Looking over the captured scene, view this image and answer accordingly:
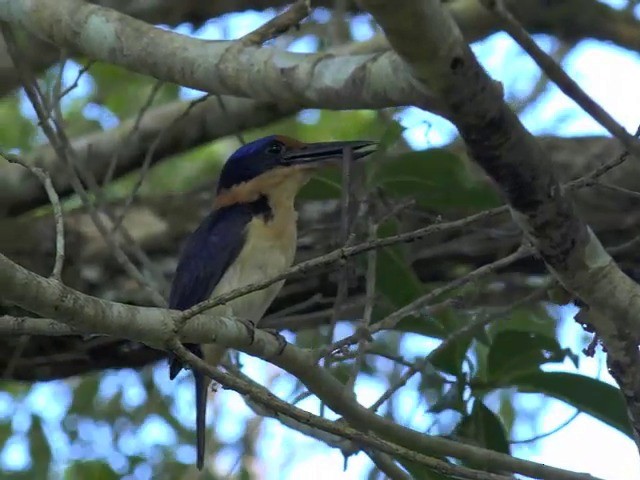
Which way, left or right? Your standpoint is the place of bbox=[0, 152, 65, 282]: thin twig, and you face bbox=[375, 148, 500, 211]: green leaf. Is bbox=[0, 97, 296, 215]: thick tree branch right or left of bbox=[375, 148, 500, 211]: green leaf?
left

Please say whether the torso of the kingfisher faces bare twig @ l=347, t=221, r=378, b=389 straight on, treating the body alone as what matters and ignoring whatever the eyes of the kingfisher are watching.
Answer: no

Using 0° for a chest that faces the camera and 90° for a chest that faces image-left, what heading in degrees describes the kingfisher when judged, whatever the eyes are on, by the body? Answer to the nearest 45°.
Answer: approximately 270°

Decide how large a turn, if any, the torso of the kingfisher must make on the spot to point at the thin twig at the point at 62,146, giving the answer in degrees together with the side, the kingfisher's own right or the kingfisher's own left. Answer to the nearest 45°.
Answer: approximately 135° to the kingfisher's own right

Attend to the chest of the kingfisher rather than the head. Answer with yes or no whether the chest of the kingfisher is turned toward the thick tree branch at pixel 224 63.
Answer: no

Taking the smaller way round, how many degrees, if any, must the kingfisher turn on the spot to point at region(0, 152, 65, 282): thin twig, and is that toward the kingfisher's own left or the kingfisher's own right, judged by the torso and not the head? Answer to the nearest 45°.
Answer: approximately 90° to the kingfisher's own right
